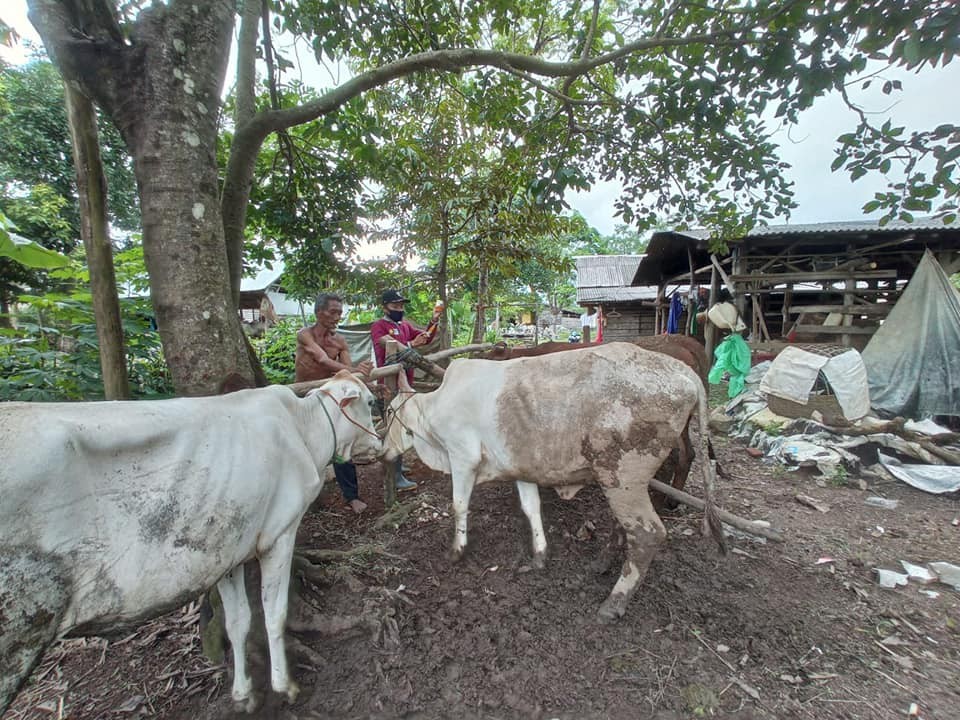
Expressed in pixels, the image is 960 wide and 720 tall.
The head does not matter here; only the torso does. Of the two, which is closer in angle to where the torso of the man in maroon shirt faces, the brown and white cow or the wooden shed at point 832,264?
the brown and white cow

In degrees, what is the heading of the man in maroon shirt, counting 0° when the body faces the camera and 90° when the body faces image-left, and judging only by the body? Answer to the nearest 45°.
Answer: approximately 315°

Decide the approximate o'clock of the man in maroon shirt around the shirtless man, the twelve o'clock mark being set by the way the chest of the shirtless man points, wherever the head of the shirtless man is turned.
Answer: The man in maroon shirt is roughly at 9 o'clock from the shirtless man.

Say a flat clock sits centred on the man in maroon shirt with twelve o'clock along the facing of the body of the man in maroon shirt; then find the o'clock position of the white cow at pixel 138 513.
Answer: The white cow is roughly at 2 o'clock from the man in maroon shirt.

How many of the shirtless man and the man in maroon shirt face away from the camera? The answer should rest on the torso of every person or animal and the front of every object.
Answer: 0

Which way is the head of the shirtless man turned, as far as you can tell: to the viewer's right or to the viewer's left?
to the viewer's right

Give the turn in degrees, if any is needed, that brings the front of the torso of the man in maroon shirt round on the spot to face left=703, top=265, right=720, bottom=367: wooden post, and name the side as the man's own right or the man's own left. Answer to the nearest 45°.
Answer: approximately 90° to the man's own left

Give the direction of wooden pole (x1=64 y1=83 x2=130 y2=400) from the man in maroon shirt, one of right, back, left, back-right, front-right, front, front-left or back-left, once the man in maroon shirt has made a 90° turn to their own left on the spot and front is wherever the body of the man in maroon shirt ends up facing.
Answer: back

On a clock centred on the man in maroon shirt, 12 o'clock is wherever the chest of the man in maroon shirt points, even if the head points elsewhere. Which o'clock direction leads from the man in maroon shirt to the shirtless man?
The shirtless man is roughly at 3 o'clock from the man in maroon shirt.

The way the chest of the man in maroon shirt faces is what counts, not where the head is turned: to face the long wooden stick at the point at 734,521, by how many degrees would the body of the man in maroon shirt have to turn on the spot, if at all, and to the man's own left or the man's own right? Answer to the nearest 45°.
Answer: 0° — they already face it

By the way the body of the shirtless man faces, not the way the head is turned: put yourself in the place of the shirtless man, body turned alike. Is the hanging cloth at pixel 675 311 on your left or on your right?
on your left

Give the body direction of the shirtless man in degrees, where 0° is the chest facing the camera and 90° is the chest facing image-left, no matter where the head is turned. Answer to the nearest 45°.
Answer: approximately 315°
